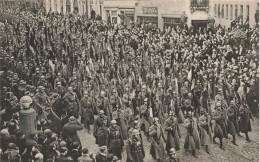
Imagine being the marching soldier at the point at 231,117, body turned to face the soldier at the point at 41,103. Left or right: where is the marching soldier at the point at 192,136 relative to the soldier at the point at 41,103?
left

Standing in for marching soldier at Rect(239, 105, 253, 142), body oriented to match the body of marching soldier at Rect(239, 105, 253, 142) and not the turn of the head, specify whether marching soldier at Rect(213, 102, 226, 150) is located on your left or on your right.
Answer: on your right

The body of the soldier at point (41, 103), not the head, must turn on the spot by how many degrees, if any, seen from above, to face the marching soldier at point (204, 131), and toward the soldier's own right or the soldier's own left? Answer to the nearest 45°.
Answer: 0° — they already face them

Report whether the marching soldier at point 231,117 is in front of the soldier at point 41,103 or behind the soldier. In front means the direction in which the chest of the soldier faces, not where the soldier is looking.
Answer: in front

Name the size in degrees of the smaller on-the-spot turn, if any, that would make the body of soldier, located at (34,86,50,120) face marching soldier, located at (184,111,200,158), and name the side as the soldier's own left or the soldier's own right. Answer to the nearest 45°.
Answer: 0° — they already face them

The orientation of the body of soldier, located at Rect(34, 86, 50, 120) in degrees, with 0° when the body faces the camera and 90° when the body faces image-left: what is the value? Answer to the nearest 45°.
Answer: approximately 315°

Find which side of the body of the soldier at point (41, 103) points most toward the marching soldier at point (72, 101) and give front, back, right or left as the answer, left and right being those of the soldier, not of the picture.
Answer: left

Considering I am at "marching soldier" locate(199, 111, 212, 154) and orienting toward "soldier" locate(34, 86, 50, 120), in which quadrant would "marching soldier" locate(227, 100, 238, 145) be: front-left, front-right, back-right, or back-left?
back-right

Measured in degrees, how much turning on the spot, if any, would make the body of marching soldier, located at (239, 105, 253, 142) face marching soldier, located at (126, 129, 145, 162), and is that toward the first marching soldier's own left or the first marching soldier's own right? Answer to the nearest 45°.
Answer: approximately 90° to the first marching soldier's own right

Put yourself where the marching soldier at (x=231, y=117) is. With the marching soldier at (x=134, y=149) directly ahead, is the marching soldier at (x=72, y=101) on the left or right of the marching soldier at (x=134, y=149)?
right

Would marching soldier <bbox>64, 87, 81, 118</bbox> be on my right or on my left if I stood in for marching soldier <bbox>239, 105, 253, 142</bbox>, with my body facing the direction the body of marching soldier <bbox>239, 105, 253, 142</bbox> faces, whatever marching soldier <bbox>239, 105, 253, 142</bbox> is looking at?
on my right

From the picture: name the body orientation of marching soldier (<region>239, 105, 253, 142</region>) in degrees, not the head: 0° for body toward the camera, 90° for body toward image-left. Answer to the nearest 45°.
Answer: approximately 315°

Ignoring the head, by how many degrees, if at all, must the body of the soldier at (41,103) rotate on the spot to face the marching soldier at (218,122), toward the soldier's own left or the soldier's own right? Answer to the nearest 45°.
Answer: approximately 45° to the soldier's own left

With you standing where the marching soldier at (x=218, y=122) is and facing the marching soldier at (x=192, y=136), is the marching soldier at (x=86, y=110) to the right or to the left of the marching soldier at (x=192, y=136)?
right

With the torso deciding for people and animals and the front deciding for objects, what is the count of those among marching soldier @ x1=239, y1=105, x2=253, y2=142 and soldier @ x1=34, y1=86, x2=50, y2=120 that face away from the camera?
0
